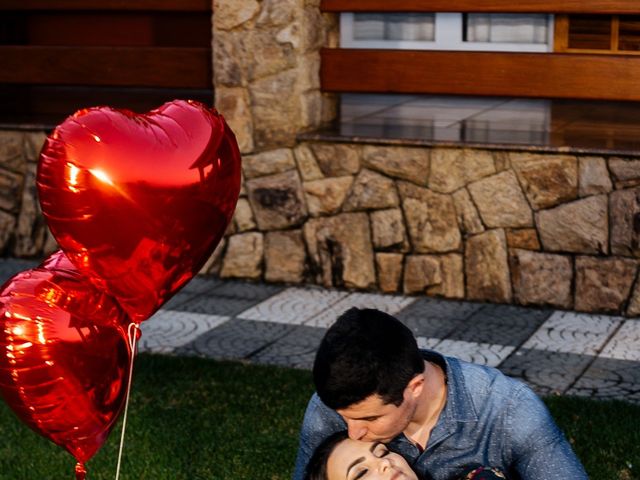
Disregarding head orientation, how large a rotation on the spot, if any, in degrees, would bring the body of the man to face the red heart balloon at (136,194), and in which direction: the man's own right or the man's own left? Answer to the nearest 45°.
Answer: approximately 45° to the man's own right

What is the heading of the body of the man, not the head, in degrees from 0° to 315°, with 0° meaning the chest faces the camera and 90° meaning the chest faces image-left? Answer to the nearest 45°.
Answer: approximately 45°

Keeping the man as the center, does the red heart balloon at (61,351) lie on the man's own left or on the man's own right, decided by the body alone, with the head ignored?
on the man's own right
